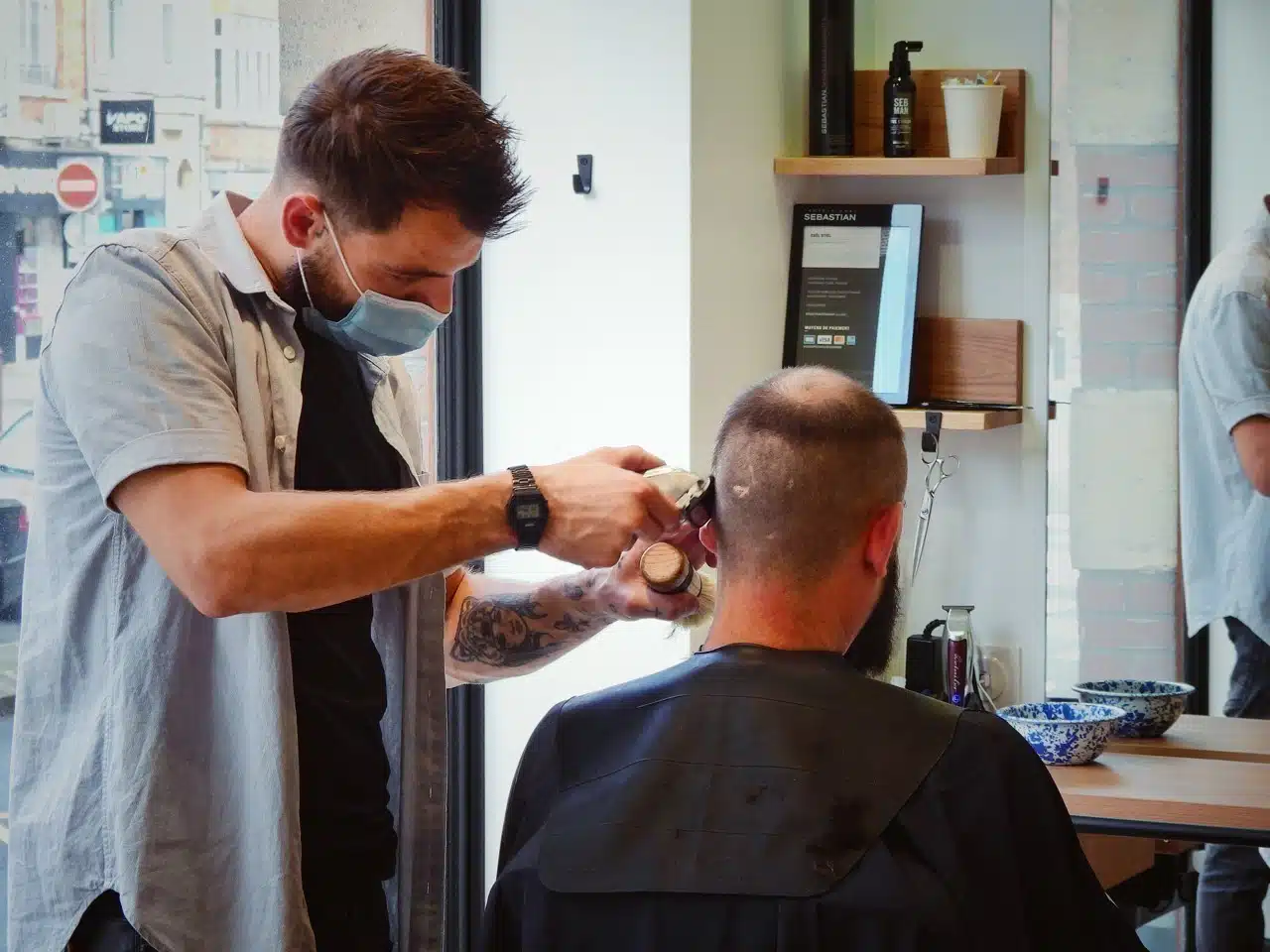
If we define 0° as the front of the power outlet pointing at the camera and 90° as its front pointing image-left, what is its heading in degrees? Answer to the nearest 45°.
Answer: approximately 45°

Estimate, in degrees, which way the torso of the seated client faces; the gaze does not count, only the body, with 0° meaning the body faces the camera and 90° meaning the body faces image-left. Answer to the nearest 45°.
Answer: approximately 225°

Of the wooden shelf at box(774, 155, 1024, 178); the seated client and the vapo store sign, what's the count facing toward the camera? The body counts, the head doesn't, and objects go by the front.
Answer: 2

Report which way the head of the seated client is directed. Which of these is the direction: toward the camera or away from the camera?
away from the camera

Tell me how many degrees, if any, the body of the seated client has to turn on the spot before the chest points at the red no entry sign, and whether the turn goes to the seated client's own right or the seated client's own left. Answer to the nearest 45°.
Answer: approximately 90° to the seated client's own left
